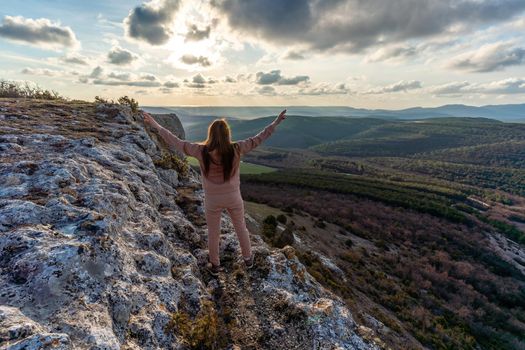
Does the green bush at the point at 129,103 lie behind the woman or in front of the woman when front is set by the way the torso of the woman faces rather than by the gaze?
in front

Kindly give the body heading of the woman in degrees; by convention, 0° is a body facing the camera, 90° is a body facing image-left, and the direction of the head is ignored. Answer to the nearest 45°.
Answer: approximately 180°

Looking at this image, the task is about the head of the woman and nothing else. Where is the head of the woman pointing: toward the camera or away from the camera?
away from the camera
